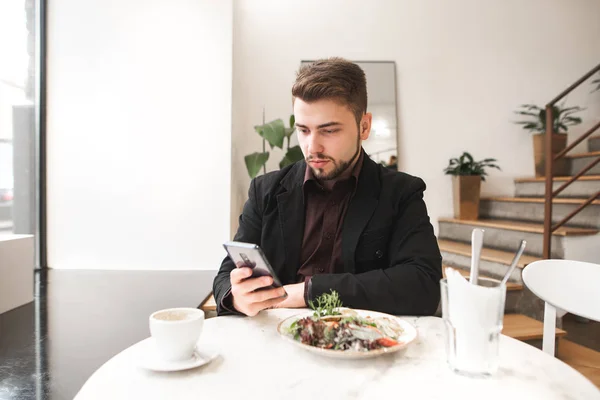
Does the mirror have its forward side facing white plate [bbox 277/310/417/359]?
yes

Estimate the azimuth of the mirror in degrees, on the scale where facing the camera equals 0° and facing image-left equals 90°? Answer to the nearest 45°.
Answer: approximately 0°

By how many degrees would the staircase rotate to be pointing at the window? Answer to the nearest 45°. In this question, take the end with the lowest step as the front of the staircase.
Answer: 0° — it already faces it

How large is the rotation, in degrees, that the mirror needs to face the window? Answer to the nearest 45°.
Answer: approximately 45° to its right

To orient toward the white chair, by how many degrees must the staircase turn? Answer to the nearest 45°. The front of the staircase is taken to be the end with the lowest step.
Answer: approximately 45° to its left

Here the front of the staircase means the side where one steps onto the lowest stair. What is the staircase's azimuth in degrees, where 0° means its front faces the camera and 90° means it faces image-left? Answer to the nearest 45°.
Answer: approximately 45°

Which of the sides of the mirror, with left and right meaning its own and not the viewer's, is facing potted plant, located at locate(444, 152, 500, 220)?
left

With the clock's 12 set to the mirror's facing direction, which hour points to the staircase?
The staircase is roughly at 10 o'clock from the mirror.

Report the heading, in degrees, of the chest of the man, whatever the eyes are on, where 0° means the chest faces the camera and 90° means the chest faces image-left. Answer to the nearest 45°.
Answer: approximately 45°
